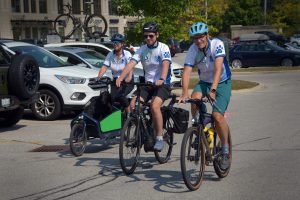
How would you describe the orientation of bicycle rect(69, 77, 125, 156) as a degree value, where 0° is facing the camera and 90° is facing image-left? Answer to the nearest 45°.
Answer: approximately 45°

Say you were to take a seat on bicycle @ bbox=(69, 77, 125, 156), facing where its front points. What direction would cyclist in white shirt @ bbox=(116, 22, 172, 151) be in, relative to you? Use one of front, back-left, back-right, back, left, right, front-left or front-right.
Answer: left

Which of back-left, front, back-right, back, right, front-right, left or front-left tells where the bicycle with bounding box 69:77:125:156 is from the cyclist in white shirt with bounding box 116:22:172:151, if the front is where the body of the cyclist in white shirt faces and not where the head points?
right

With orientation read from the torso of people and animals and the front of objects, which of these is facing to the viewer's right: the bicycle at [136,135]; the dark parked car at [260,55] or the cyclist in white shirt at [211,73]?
the dark parked car

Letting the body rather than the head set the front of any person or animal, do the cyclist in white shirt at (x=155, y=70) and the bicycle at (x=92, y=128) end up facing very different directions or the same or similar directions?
same or similar directions

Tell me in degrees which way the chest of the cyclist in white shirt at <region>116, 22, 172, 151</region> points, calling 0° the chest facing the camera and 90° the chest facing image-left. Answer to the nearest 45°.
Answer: approximately 45°

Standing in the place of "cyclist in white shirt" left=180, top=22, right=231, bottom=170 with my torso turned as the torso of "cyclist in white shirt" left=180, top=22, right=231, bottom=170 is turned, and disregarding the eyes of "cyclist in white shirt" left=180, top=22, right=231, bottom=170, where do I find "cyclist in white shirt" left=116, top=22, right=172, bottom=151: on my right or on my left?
on my right

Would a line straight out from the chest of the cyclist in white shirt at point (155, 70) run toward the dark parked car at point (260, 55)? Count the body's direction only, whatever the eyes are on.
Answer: no

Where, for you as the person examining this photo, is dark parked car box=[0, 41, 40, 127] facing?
facing away from the viewer and to the left of the viewer

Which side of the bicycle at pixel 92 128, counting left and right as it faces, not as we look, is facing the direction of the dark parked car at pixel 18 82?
right

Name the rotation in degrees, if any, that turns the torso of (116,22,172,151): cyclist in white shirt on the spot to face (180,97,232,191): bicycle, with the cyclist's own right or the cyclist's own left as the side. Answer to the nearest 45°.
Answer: approximately 45° to the cyclist's own left
